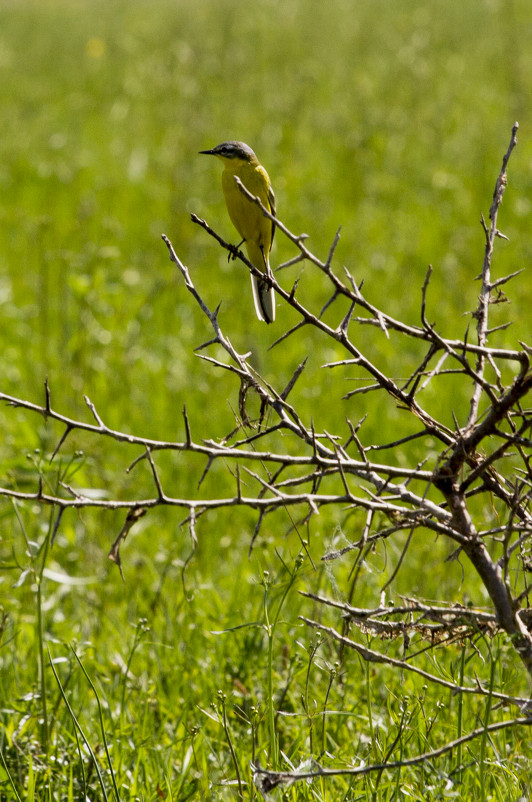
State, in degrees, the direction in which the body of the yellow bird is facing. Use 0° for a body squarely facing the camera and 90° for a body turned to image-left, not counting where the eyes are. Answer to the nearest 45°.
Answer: approximately 45°
